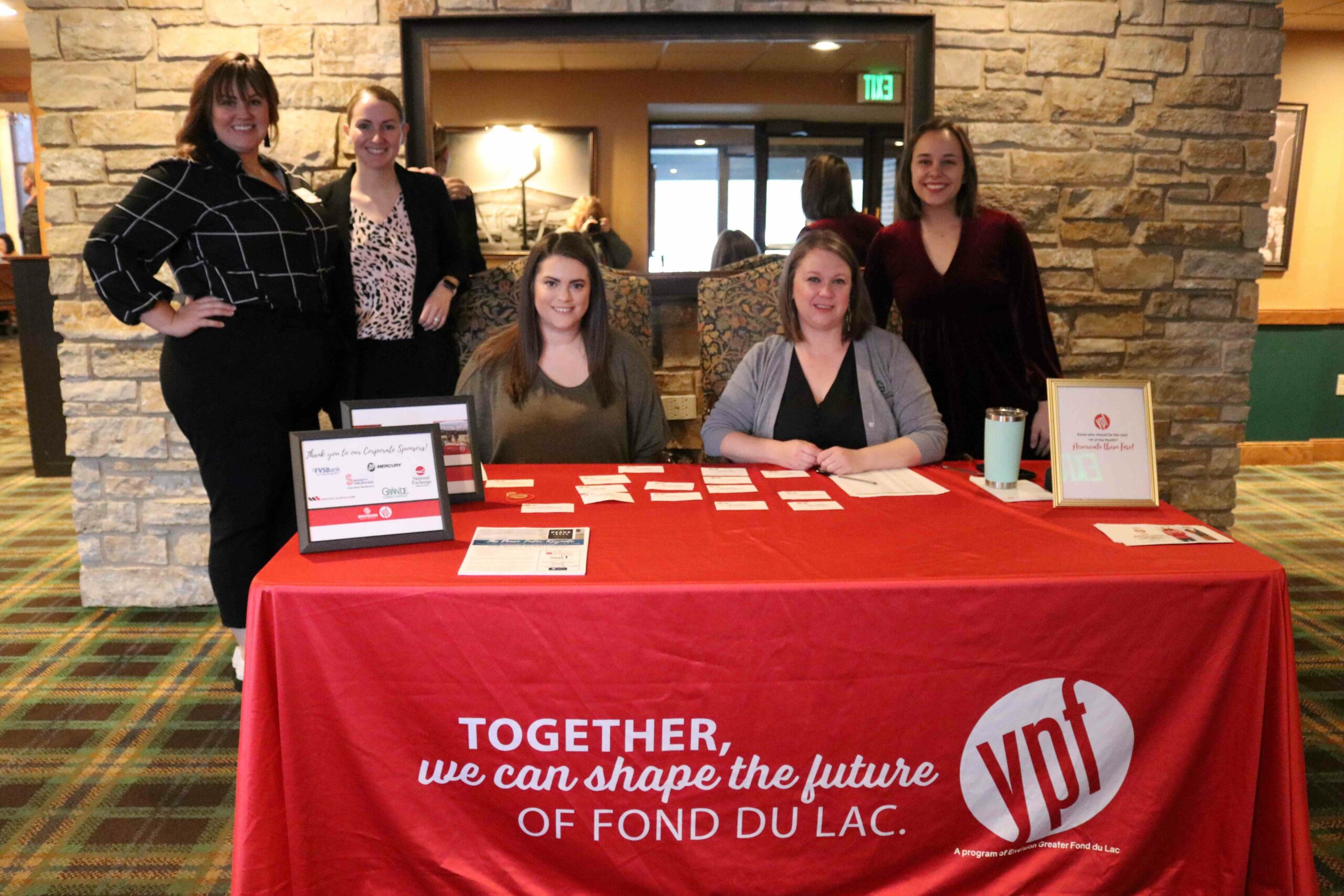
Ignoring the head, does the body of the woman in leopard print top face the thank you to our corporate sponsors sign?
yes

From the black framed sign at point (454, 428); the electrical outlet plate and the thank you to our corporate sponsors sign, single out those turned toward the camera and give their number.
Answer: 3

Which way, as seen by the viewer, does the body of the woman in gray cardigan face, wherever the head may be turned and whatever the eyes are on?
toward the camera

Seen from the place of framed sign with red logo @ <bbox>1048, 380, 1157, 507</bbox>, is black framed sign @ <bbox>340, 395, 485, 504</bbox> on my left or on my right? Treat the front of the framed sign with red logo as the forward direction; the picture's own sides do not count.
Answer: on my right

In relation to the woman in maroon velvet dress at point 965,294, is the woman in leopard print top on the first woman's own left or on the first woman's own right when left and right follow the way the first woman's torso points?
on the first woman's own right

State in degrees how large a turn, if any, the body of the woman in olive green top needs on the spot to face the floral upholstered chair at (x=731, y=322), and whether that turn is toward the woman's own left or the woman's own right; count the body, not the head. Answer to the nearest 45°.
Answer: approximately 135° to the woman's own left

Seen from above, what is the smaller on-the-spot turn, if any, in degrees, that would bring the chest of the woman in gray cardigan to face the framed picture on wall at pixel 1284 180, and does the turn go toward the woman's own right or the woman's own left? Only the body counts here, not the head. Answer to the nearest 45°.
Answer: approximately 135° to the woman's own left

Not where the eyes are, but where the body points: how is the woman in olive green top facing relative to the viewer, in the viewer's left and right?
facing the viewer

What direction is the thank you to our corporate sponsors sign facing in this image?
toward the camera
